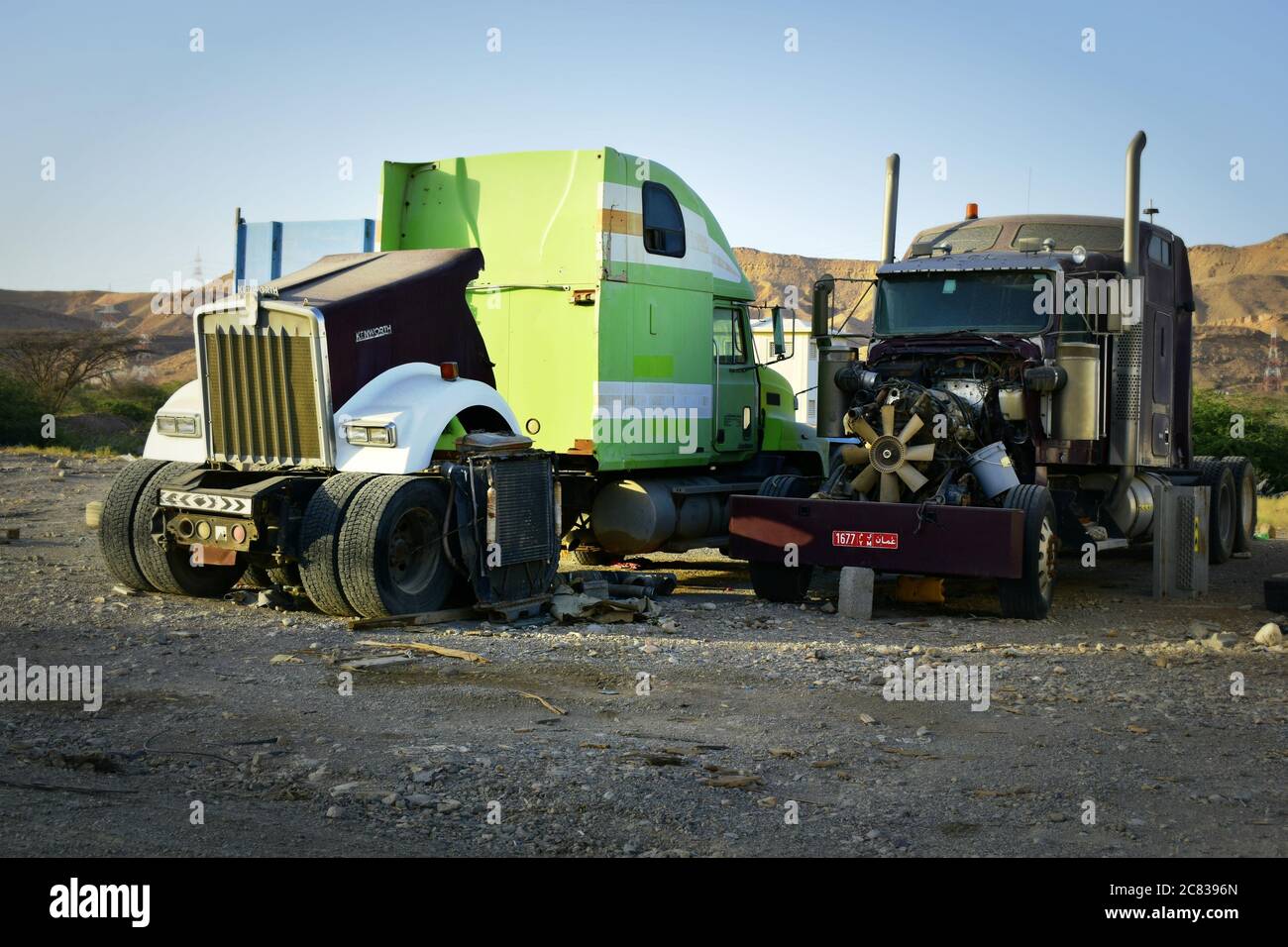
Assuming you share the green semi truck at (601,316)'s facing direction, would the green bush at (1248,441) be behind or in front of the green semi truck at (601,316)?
in front

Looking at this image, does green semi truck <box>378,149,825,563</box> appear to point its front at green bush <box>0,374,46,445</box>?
no

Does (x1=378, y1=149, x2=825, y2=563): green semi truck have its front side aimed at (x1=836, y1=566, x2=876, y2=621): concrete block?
no

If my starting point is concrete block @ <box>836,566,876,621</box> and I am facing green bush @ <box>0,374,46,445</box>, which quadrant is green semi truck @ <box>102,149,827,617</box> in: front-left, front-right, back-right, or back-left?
front-left

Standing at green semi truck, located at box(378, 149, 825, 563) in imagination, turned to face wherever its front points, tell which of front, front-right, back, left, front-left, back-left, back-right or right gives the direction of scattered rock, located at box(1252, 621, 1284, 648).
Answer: right

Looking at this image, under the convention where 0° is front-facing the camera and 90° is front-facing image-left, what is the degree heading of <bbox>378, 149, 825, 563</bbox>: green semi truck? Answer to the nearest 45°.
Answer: approximately 225°

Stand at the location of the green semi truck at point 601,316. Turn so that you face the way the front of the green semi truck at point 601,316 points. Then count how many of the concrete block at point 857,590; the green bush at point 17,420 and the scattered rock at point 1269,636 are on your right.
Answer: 2
